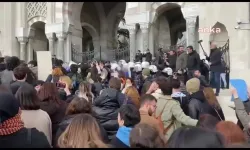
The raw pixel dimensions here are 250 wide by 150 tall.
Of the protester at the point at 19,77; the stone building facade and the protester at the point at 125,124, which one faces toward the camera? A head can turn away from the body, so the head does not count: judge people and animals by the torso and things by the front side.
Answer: the stone building facade

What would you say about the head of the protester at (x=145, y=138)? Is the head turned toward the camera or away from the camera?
away from the camera

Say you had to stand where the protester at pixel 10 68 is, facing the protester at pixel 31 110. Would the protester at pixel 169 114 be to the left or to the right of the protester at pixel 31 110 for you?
left

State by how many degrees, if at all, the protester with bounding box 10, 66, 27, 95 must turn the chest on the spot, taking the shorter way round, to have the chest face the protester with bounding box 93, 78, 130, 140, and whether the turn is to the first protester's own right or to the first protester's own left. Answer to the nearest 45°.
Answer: approximately 90° to the first protester's own right

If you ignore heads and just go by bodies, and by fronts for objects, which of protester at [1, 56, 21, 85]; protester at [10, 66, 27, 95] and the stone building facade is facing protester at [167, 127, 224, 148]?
the stone building facade

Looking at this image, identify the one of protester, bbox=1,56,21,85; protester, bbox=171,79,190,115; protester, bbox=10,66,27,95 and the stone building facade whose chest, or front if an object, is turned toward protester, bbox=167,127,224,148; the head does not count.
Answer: the stone building facade

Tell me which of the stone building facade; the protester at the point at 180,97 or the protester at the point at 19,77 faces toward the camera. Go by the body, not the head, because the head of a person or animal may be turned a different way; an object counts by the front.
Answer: the stone building facade

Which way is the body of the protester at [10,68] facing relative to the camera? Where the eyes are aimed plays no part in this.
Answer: away from the camera

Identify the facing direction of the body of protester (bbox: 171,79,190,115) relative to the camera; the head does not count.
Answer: away from the camera

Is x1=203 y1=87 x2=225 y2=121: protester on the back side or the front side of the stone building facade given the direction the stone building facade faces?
on the front side

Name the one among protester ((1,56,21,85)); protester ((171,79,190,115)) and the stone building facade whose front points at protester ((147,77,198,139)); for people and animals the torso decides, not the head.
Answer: the stone building facade

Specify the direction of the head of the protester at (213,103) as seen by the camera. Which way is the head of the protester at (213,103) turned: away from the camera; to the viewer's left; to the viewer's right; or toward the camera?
away from the camera

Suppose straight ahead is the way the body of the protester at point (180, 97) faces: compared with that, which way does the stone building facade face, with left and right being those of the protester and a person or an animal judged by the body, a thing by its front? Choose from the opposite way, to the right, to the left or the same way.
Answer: the opposite way

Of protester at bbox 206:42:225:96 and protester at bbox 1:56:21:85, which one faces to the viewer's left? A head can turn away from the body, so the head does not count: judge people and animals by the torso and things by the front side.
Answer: protester at bbox 206:42:225:96

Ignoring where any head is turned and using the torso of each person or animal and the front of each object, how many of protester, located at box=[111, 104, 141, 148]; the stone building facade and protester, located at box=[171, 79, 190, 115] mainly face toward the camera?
1
